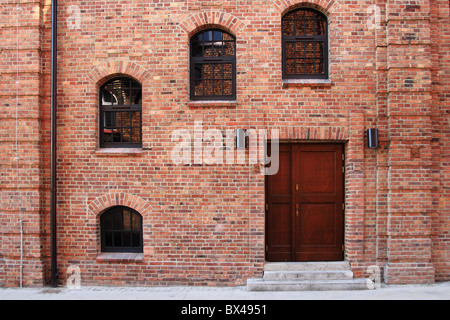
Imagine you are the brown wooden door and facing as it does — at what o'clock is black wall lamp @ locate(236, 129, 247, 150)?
The black wall lamp is roughly at 2 o'clock from the brown wooden door.

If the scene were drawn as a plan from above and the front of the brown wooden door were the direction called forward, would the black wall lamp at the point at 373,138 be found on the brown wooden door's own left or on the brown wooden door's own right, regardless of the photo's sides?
on the brown wooden door's own left

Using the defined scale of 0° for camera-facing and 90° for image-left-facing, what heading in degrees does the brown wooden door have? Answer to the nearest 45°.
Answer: approximately 0°

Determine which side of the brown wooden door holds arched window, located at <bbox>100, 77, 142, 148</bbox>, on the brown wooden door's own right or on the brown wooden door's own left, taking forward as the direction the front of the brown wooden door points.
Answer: on the brown wooden door's own right

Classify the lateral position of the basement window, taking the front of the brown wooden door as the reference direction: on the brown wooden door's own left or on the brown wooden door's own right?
on the brown wooden door's own right

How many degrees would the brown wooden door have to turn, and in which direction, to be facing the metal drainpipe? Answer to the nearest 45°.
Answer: approximately 90° to its right
